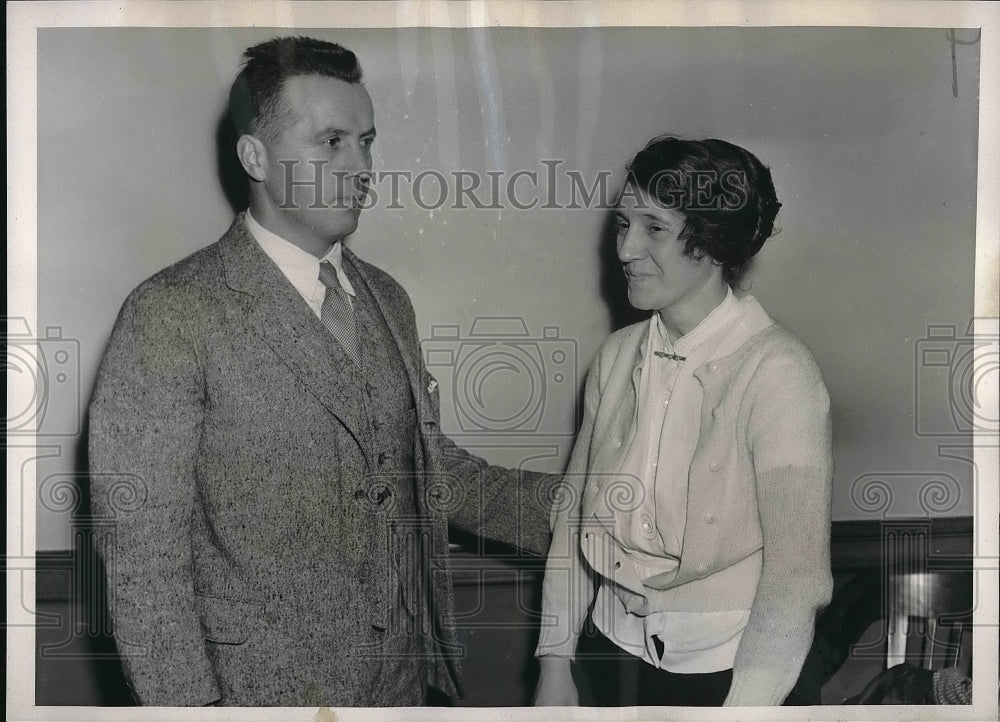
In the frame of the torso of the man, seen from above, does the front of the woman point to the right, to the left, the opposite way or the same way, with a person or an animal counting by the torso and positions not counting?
to the right

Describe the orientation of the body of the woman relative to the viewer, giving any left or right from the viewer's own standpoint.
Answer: facing the viewer and to the left of the viewer

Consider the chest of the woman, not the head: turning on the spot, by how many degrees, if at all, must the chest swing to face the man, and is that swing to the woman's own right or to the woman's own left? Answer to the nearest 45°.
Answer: approximately 45° to the woman's own right

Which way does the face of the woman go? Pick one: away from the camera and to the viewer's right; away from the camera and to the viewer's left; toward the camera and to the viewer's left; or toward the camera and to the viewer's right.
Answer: toward the camera and to the viewer's left

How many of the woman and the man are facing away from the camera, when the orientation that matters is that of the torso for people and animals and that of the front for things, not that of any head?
0

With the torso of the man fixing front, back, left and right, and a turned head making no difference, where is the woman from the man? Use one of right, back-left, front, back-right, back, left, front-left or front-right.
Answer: front-left

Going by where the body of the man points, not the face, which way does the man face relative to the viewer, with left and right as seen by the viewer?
facing the viewer and to the right of the viewer
